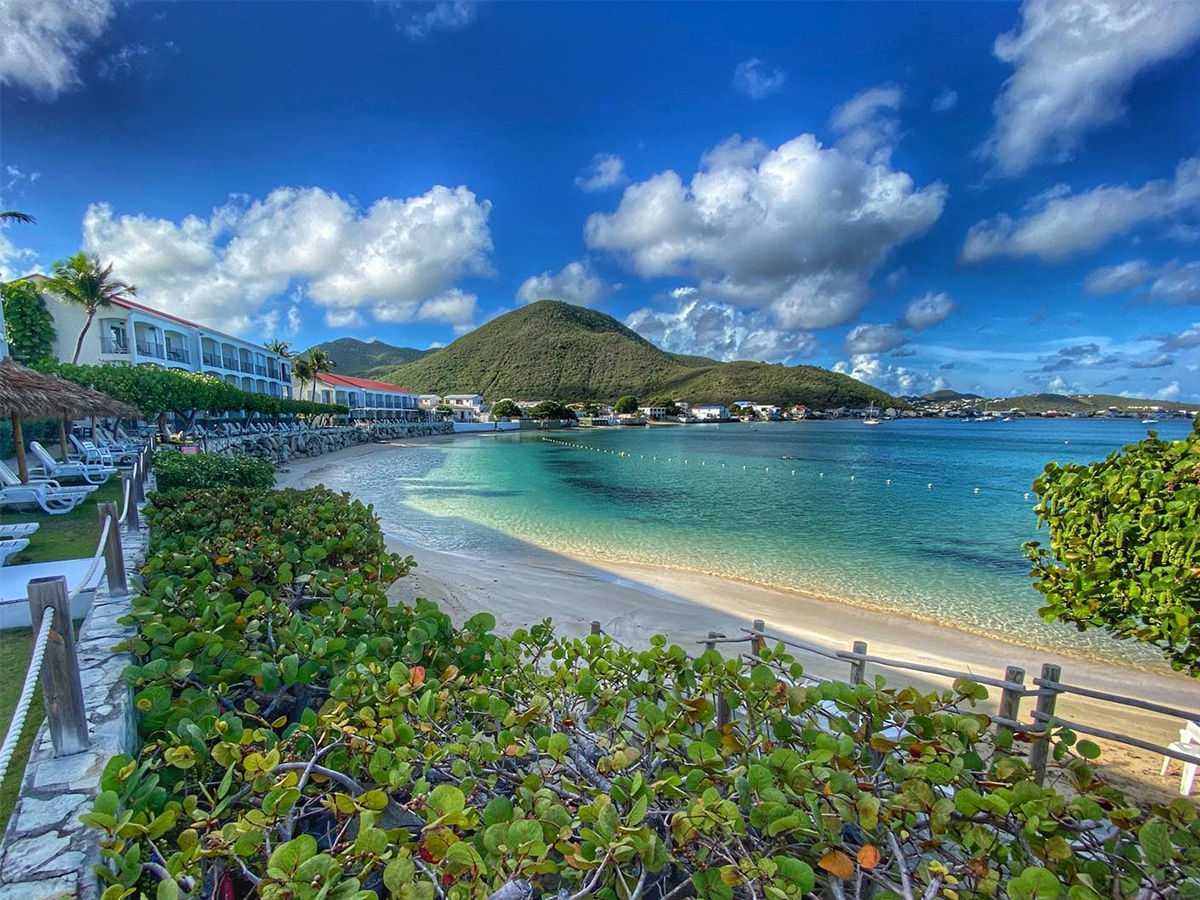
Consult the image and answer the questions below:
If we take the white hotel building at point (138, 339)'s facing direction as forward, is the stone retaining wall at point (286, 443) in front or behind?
in front

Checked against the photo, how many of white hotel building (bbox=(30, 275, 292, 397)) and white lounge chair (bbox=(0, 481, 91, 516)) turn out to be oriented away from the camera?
0

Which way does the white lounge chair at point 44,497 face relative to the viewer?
to the viewer's right

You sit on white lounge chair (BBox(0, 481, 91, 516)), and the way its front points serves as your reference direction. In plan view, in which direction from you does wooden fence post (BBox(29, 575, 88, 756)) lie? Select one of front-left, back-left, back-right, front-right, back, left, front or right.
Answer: right

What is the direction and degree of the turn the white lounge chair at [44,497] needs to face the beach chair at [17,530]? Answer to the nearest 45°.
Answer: approximately 90° to its right

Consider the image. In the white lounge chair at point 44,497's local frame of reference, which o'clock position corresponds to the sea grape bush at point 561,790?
The sea grape bush is roughly at 3 o'clock from the white lounge chair.

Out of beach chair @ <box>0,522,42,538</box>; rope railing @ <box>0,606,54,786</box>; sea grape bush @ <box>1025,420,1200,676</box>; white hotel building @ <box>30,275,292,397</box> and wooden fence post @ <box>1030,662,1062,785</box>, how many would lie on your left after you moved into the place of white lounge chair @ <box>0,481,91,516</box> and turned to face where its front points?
1

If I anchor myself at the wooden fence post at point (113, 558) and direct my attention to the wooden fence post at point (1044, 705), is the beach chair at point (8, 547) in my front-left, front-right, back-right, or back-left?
back-left

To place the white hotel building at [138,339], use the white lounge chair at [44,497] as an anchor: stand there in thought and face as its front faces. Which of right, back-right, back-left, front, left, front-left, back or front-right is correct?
left

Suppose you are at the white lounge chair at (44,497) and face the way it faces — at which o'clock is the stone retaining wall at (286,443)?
The stone retaining wall is roughly at 10 o'clock from the white lounge chair.

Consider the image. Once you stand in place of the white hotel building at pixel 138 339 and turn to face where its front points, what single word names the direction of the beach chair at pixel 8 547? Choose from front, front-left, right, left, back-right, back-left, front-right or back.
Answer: front-right

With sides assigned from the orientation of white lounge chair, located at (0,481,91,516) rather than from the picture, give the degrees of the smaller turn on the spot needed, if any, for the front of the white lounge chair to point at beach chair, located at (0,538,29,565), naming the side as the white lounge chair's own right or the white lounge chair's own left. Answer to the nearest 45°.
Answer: approximately 90° to the white lounge chair's own right

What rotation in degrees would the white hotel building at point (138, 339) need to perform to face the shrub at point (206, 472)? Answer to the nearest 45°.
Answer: approximately 45° to its right

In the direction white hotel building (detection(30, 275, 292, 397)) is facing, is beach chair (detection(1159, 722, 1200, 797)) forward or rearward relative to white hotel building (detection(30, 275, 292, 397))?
forward

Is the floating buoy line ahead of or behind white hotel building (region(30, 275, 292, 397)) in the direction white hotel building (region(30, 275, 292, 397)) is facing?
ahead
